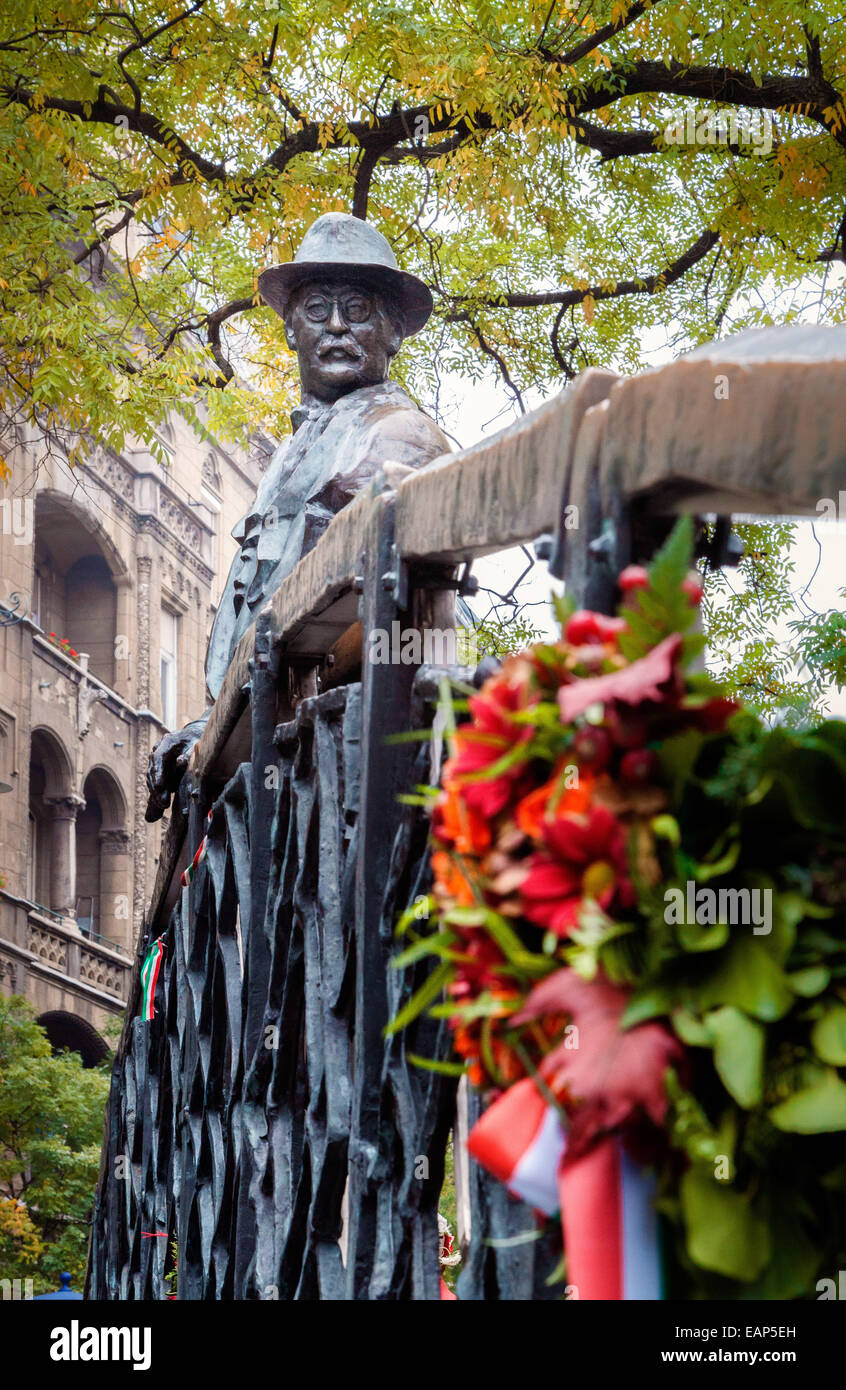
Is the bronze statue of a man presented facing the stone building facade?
no

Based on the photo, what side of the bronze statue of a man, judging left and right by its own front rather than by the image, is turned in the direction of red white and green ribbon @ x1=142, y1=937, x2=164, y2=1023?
right

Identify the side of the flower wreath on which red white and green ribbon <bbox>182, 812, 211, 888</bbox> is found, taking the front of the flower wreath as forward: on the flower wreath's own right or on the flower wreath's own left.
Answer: on the flower wreath's own right

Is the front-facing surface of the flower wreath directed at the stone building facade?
no

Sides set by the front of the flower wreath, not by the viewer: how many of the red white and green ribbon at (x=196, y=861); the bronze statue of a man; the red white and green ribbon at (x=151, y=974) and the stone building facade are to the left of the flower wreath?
0

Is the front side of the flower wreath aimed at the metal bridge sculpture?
no

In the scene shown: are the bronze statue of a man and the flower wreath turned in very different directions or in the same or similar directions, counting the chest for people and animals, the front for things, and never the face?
same or similar directions

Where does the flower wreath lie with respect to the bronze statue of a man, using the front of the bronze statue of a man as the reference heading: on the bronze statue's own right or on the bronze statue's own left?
on the bronze statue's own left

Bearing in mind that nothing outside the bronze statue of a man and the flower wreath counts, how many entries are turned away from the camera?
0

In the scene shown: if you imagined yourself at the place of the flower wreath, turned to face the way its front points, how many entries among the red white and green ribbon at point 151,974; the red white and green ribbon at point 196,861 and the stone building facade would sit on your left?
0
